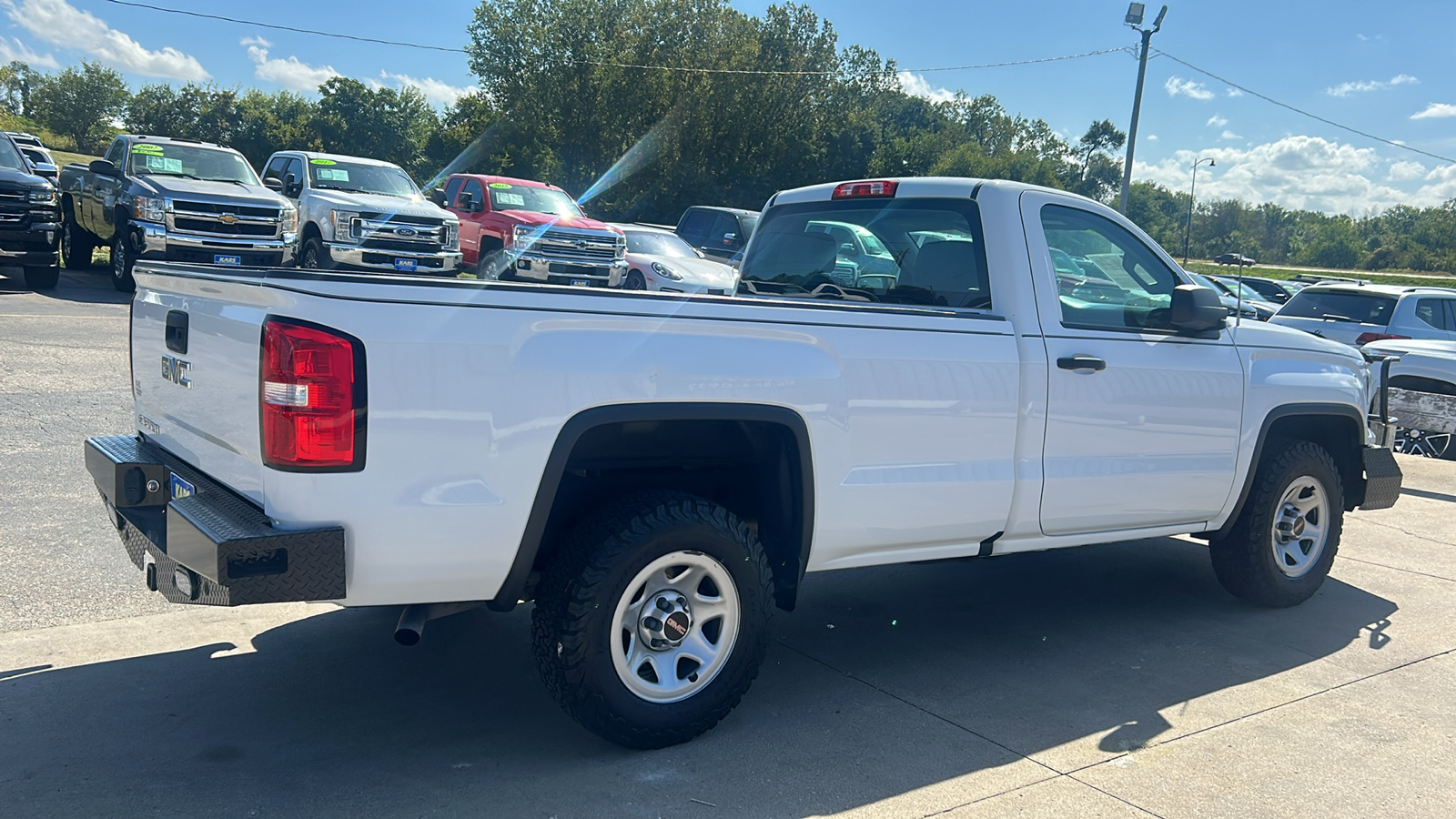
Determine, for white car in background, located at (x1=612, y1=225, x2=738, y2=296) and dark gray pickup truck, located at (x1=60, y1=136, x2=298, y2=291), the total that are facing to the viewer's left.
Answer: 0

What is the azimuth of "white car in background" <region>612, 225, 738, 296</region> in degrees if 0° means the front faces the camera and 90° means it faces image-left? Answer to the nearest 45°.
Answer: approximately 315°

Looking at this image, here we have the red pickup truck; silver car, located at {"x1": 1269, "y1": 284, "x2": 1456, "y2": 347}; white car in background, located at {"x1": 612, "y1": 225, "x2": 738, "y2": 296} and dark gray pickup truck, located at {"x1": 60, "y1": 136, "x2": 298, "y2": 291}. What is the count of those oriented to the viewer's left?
0

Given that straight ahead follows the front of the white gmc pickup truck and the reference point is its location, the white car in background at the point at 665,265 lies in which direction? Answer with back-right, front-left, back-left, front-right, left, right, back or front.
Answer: front-left

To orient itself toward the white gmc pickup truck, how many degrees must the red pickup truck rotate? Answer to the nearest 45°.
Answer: approximately 45° to its right

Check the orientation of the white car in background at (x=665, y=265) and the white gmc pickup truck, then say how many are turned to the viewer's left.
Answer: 0

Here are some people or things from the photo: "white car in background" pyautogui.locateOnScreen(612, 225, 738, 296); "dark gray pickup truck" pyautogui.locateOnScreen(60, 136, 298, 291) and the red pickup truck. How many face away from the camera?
0

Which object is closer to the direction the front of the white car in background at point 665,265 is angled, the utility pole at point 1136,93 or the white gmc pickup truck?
the white gmc pickup truck

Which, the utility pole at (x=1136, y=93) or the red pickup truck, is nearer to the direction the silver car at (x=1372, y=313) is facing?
the utility pole

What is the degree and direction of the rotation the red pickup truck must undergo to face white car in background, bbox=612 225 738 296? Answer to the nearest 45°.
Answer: approximately 45° to its left

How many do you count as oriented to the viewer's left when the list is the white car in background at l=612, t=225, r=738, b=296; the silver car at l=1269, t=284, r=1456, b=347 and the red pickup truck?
0

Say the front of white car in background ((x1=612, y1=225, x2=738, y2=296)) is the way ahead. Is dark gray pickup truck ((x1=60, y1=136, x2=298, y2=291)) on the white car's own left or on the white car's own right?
on the white car's own right

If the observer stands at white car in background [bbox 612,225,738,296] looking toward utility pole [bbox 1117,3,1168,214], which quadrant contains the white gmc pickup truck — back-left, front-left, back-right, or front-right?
back-right

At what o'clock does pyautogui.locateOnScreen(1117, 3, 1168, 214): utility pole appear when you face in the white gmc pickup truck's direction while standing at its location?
The utility pole is roughly at 11 o'clock from the white gmc pickup truck.
